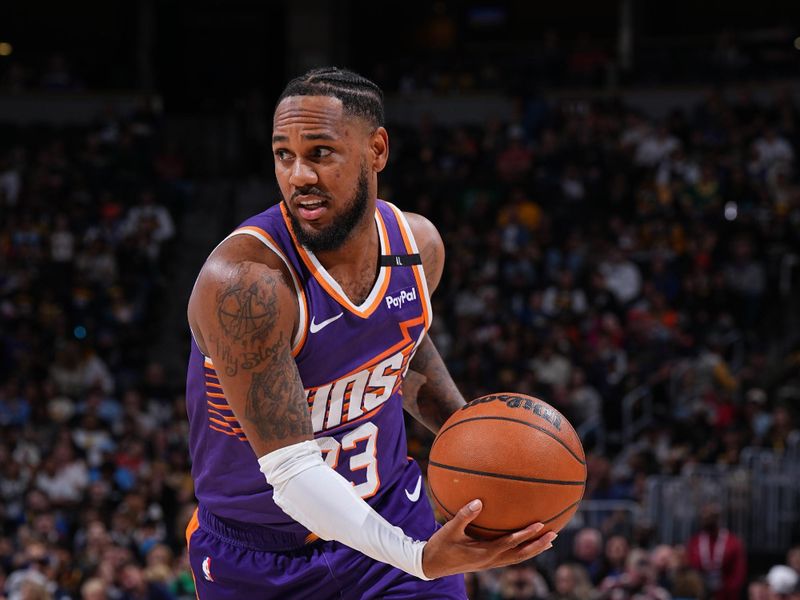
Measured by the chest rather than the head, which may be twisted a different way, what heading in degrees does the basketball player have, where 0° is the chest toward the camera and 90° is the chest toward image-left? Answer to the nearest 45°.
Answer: approximately 315°
